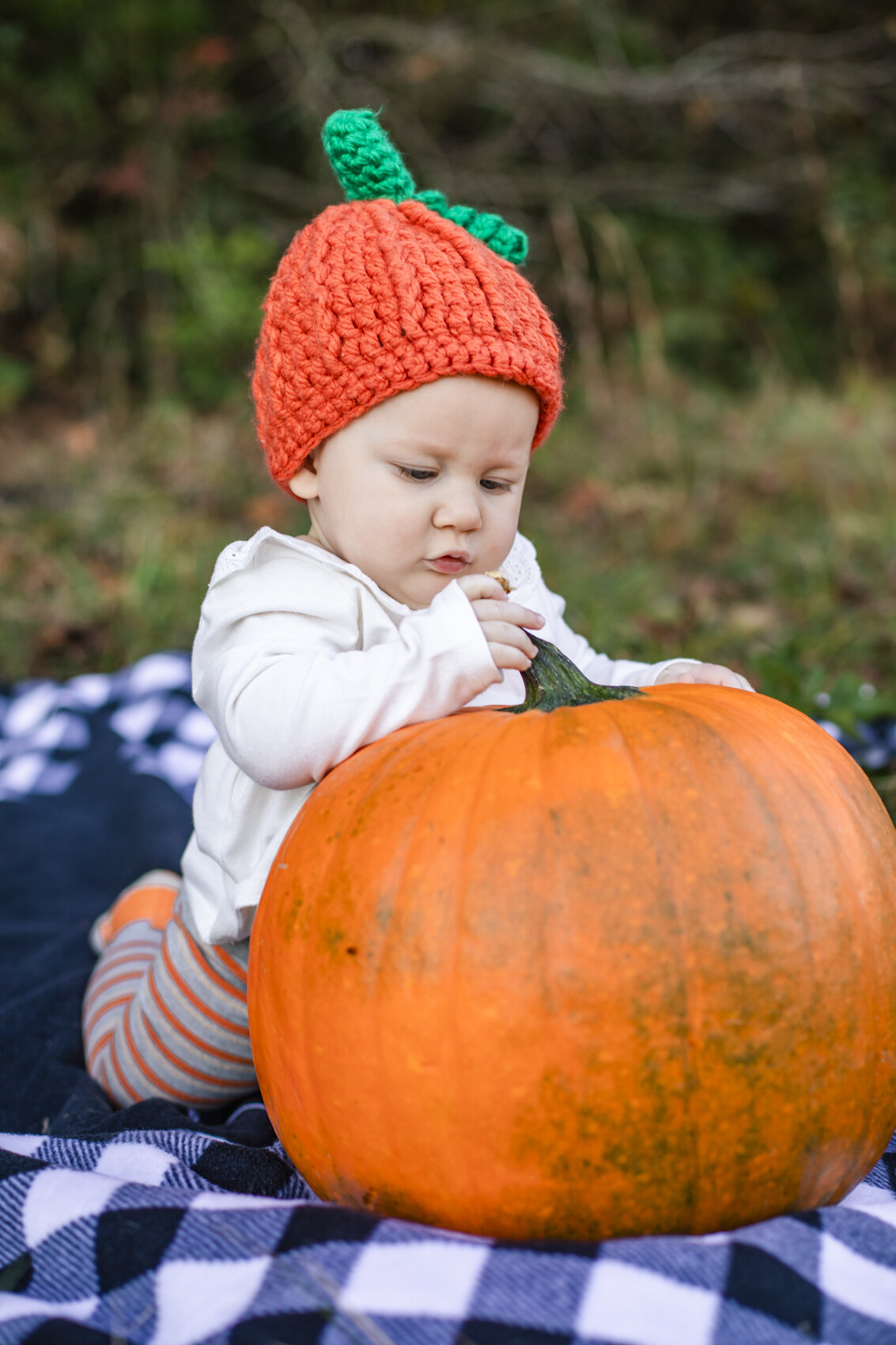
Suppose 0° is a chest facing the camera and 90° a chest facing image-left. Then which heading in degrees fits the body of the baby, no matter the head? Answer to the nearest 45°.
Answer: approximately 315°

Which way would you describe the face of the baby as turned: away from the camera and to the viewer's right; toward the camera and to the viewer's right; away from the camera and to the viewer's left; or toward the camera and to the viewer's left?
toward the camera and to the viewer's right
